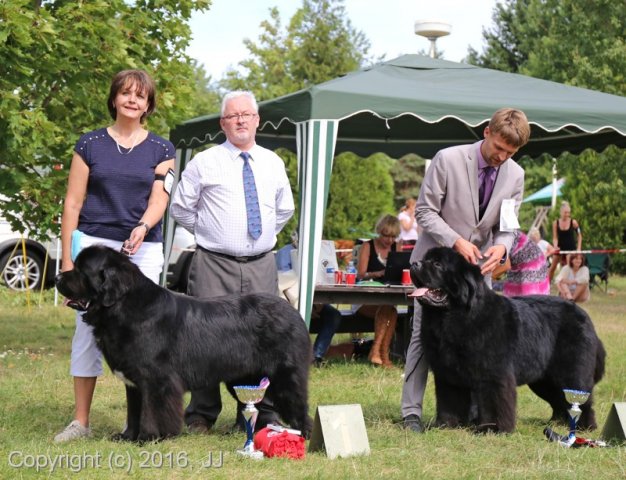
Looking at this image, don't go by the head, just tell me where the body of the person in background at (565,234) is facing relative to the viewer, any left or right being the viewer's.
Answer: facing the viewer

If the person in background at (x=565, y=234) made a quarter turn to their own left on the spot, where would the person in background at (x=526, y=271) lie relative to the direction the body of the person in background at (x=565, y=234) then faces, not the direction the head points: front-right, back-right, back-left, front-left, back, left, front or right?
right

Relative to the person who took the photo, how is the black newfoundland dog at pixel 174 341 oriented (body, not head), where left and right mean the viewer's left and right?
facing to the left of the viewer

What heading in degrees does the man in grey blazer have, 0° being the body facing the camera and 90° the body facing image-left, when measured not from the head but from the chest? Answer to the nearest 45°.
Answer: approximately 315°

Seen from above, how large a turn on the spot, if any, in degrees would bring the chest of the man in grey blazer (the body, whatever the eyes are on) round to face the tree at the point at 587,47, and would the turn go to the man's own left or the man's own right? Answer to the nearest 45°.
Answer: approximately 135° to the man's own left

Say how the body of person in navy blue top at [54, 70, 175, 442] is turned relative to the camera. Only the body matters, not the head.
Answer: toward the camera

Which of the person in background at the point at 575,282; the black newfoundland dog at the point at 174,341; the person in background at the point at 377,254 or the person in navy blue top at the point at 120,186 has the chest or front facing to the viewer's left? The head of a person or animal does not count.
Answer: the black newfoundland dog

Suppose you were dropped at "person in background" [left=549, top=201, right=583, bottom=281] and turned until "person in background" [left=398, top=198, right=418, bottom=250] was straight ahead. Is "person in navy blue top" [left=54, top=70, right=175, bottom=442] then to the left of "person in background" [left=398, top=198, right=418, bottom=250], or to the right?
left

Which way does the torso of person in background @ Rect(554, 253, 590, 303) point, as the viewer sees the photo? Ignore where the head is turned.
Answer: toward the camera

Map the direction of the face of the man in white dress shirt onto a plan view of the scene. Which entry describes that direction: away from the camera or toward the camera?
toward the camera
